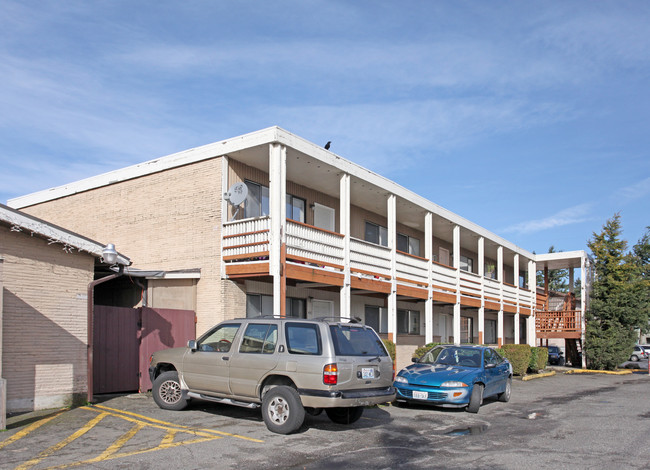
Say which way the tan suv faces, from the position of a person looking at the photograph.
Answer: facing away from the viewer and to the left of the viewer

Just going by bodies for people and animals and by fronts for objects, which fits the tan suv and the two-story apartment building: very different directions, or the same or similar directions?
very different directions

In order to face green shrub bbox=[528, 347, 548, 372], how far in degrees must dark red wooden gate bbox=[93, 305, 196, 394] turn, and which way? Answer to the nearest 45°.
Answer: approximately 135° to its left

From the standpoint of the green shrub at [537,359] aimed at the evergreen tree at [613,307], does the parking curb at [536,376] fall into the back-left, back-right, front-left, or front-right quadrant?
back-right

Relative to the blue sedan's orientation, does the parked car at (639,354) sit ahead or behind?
behind

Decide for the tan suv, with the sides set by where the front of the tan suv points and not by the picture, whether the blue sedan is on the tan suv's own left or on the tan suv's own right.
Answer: on the tan suv's own right

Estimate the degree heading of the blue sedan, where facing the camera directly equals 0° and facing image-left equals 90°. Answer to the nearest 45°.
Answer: approximately 45°

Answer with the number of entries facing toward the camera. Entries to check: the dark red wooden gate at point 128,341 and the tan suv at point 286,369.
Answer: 1

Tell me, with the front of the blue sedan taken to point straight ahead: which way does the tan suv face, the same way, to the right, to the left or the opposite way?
to the right

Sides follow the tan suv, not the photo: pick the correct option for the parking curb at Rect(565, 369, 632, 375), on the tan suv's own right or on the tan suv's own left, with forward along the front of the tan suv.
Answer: on the tan suv's own right

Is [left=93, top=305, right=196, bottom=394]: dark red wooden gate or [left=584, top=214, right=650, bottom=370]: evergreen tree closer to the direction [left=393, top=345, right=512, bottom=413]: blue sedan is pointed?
the dark red wooden gate

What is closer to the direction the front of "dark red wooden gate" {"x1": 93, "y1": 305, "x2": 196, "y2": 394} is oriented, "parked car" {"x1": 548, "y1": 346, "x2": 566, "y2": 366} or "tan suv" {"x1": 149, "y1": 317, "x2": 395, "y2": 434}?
the tan suv

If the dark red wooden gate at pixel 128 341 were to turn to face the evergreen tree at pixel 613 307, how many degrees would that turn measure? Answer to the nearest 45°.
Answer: approximately 135° to its left

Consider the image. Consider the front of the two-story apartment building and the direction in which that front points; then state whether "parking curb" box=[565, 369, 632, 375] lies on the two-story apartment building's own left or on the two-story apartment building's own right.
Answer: on the two-story apartment building's own left

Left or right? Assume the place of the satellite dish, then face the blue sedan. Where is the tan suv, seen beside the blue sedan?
right
